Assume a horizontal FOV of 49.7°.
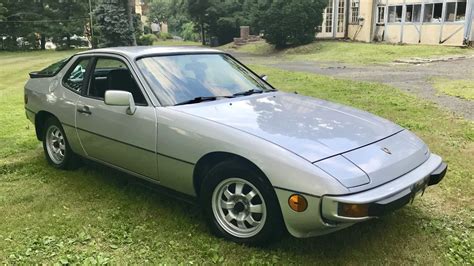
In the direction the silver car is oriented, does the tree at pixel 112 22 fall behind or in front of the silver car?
behind

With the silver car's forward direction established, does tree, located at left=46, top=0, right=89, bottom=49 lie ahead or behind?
behind

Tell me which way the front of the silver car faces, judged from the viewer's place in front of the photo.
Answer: facing the viewer and to the right of the viewer

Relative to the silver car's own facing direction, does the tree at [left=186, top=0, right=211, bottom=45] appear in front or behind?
behind

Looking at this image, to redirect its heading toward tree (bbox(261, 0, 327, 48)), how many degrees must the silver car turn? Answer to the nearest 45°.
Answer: approximately 135° to its left

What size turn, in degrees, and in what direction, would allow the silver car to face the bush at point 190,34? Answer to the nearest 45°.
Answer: approximately 135° to its left
